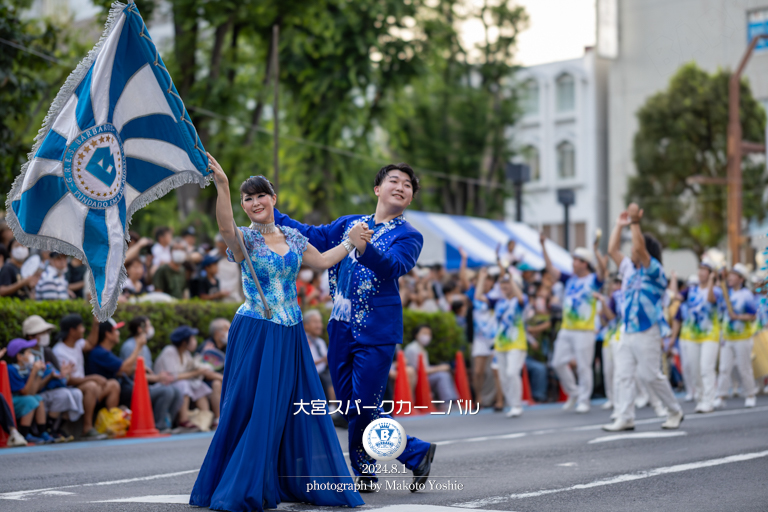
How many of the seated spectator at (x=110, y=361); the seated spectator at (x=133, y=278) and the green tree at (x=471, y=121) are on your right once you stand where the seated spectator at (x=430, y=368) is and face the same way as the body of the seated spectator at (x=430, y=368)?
2

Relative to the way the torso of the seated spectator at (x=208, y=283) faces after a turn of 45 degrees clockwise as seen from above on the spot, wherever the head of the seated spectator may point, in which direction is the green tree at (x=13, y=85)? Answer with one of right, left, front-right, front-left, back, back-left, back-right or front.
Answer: right

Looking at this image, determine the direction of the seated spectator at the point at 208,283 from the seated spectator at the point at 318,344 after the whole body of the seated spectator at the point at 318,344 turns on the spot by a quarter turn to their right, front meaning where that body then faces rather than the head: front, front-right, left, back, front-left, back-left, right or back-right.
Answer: right

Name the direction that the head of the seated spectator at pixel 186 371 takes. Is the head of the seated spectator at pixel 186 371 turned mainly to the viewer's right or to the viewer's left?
to the viewer's right

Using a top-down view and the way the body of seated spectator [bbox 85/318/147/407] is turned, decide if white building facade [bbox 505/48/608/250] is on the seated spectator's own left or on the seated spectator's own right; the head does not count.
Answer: on the seated spectator's own left

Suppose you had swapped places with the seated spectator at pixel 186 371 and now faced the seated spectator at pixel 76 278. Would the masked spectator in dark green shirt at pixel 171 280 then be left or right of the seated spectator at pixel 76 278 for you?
right

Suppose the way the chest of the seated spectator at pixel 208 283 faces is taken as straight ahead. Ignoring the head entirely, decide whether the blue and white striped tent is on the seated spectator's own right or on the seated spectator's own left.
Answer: on the seated spectator's own left

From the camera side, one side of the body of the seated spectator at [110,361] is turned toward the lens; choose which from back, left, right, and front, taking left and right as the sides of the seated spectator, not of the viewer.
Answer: right

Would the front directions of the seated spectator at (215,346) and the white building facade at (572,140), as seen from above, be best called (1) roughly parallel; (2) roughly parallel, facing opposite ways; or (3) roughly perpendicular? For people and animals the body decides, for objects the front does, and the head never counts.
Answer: roughly perpendicular

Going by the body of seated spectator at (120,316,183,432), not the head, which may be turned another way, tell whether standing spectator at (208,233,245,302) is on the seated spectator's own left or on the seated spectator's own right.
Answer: on the seated spectator's own left

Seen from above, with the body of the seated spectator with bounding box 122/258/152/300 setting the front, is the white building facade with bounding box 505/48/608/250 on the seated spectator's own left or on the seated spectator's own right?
on the seated spectator's own left

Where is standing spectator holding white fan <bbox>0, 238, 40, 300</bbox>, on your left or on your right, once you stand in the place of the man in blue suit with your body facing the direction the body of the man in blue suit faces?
on your right
